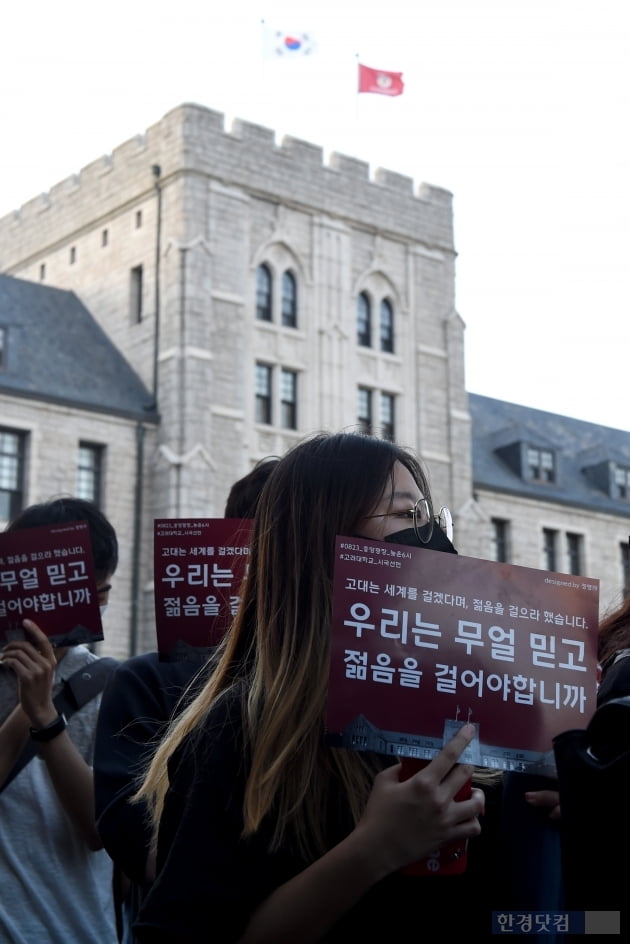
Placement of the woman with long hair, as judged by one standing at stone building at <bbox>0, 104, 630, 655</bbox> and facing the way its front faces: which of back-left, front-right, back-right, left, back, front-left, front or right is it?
front-right

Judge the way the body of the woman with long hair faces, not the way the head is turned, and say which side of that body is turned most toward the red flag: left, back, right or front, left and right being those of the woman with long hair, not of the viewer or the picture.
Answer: left

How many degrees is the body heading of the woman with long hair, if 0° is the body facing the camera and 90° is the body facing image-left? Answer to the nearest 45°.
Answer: approximately 270°

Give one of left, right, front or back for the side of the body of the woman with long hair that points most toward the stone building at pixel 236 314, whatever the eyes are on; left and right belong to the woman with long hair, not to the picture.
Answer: left

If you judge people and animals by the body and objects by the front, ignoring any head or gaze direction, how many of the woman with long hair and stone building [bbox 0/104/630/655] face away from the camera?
0

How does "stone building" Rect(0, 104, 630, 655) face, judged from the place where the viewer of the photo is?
facing the viewer and to the right of the viewer
